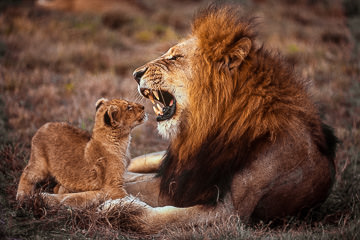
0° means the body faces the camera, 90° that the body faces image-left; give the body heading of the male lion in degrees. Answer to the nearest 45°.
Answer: approximately 90°

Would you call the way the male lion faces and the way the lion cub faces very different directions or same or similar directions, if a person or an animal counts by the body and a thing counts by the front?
very different directions

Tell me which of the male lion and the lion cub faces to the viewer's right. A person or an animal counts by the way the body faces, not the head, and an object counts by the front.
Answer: the lion cub

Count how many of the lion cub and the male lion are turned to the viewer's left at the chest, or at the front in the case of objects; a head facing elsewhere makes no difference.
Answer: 1

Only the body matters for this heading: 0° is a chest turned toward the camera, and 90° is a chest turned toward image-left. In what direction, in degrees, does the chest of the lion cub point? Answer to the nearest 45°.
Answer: approximately 270°

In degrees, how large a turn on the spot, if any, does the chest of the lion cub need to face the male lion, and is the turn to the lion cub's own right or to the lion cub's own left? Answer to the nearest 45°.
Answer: approximately 45° to the lion cub's own right

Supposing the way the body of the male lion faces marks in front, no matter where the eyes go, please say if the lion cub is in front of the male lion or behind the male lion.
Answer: in front
